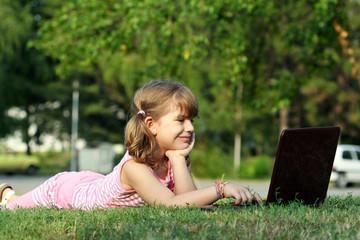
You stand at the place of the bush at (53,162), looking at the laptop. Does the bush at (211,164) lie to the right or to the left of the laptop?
left

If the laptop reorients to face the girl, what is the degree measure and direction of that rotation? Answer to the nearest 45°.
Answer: approximately 45° to its left

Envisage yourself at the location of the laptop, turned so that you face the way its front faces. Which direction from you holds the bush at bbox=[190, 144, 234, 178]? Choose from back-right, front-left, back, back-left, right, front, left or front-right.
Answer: front-right

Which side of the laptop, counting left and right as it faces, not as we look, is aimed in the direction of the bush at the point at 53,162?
front

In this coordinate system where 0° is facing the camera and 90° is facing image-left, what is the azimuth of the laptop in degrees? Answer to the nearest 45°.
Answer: approximately 135°
